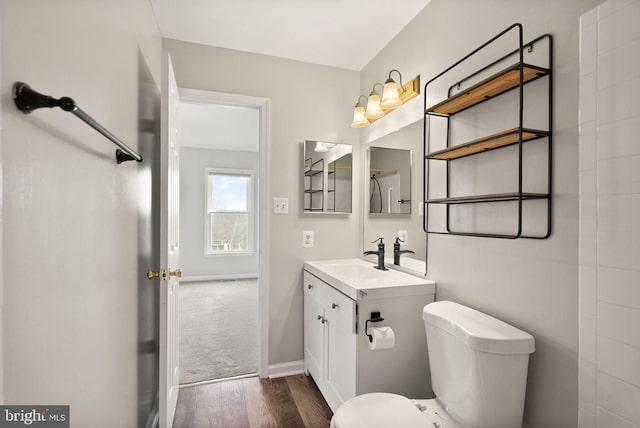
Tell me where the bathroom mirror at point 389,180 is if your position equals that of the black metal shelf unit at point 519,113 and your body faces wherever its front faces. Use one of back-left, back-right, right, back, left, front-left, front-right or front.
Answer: right

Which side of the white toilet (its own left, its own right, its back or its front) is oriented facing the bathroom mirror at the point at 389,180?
right

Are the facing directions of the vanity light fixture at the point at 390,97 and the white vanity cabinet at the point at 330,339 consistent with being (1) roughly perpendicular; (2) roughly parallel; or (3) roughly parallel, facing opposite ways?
roughly parallel

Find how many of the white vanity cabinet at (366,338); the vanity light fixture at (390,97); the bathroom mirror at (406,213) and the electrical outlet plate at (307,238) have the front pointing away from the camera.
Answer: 0

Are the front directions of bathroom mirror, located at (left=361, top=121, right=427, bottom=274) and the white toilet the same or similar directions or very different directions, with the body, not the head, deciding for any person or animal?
same or similar directions

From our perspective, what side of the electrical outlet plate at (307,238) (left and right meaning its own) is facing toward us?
front

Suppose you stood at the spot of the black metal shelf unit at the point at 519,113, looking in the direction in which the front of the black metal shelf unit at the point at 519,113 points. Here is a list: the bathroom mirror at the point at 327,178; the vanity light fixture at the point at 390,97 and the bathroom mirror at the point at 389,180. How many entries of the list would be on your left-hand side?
0

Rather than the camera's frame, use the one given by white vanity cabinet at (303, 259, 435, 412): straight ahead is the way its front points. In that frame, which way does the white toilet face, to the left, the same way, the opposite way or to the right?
the same way

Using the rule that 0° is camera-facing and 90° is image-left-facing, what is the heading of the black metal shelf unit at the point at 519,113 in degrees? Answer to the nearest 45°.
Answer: approximately 45°

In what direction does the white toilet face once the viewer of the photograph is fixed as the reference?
facing the viewer and to the left of the viewer

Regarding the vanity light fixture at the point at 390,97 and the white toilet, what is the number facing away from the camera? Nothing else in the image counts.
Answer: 0

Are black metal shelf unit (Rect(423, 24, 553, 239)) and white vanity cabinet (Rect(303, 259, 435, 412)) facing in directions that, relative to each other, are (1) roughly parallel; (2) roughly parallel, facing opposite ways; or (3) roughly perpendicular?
roughly parallel

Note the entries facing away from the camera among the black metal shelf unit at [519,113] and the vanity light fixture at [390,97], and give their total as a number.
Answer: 0

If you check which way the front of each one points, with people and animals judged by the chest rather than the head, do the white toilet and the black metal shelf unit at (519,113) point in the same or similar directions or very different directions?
same or similar directions

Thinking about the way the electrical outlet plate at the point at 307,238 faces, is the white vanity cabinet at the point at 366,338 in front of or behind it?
in front

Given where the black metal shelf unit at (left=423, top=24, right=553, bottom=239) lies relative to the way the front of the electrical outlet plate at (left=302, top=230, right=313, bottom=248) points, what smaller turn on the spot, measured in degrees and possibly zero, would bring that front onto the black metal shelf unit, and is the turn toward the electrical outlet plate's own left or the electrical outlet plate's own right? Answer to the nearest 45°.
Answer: approximately 45° to the electrical outlet plate's own left
